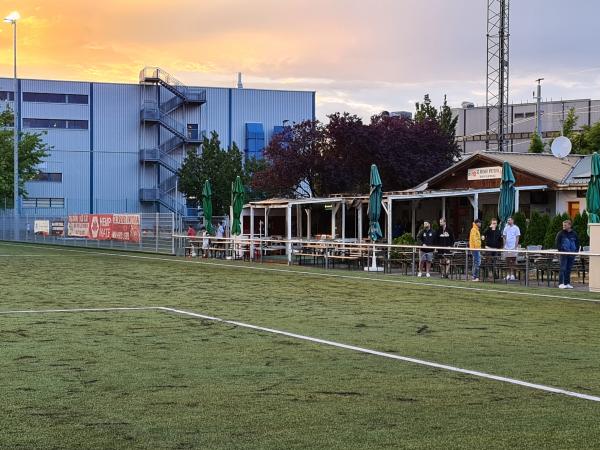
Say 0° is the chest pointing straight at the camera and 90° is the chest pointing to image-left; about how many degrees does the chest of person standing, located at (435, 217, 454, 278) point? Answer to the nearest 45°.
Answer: approximately 0°

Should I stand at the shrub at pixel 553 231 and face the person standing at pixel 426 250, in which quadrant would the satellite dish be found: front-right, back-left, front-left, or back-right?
back-right

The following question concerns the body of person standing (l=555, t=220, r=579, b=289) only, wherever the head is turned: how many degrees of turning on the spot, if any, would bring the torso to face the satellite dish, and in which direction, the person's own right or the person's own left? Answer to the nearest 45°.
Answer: approximately 135° to the person's own right

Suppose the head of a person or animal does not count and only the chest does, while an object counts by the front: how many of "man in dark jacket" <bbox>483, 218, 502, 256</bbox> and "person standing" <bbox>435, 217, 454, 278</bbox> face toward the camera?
2

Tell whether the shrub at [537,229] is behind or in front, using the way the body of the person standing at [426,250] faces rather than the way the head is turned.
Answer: behind

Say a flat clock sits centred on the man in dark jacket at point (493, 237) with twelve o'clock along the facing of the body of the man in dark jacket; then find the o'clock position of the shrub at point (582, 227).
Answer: The shrub is roughly at 7 o'clock from the man in dark jacket.

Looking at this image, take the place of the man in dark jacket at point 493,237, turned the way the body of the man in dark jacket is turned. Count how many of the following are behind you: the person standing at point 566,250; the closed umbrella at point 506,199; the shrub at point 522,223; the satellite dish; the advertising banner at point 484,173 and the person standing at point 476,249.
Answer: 4
